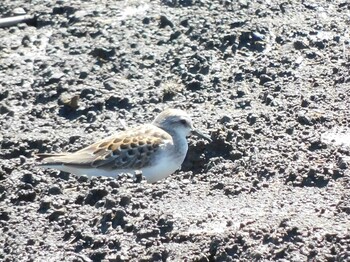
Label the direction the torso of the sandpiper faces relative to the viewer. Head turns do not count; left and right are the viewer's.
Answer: facing to the right of the viewer
